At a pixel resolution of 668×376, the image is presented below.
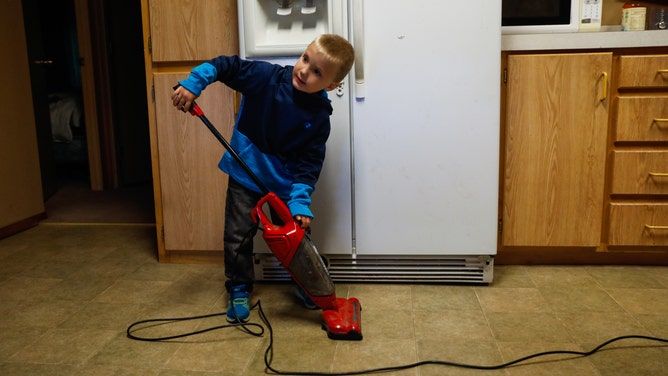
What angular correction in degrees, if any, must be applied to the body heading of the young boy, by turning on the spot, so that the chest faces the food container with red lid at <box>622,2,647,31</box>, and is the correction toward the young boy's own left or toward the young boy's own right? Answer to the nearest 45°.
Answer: approximately 90° to the young boy's own left

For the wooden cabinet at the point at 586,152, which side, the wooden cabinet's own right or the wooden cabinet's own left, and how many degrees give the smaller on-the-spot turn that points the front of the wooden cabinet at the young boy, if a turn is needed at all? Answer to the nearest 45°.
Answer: approximately 45° to the wooden cabinet's own right

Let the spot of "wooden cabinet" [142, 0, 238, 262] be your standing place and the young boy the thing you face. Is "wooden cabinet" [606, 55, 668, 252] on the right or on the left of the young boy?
left

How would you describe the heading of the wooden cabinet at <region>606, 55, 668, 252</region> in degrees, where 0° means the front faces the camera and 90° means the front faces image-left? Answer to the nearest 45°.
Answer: approximately 0°

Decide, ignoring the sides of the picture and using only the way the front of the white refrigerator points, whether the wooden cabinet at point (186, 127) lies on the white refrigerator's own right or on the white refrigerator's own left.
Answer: on the white refrigerator's own right

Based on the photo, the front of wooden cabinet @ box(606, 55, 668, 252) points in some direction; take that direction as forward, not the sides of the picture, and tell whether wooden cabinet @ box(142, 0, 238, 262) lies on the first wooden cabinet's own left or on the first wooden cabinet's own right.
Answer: on the first wooden cabinet's own right

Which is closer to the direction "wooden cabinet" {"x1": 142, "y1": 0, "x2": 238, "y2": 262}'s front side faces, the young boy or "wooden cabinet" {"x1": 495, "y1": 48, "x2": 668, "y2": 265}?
the young boy

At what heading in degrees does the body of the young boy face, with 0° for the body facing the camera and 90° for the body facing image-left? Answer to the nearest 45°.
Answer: approximately 0°

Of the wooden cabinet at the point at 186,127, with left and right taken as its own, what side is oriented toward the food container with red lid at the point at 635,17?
left

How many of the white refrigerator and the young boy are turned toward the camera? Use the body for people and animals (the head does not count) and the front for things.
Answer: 2
